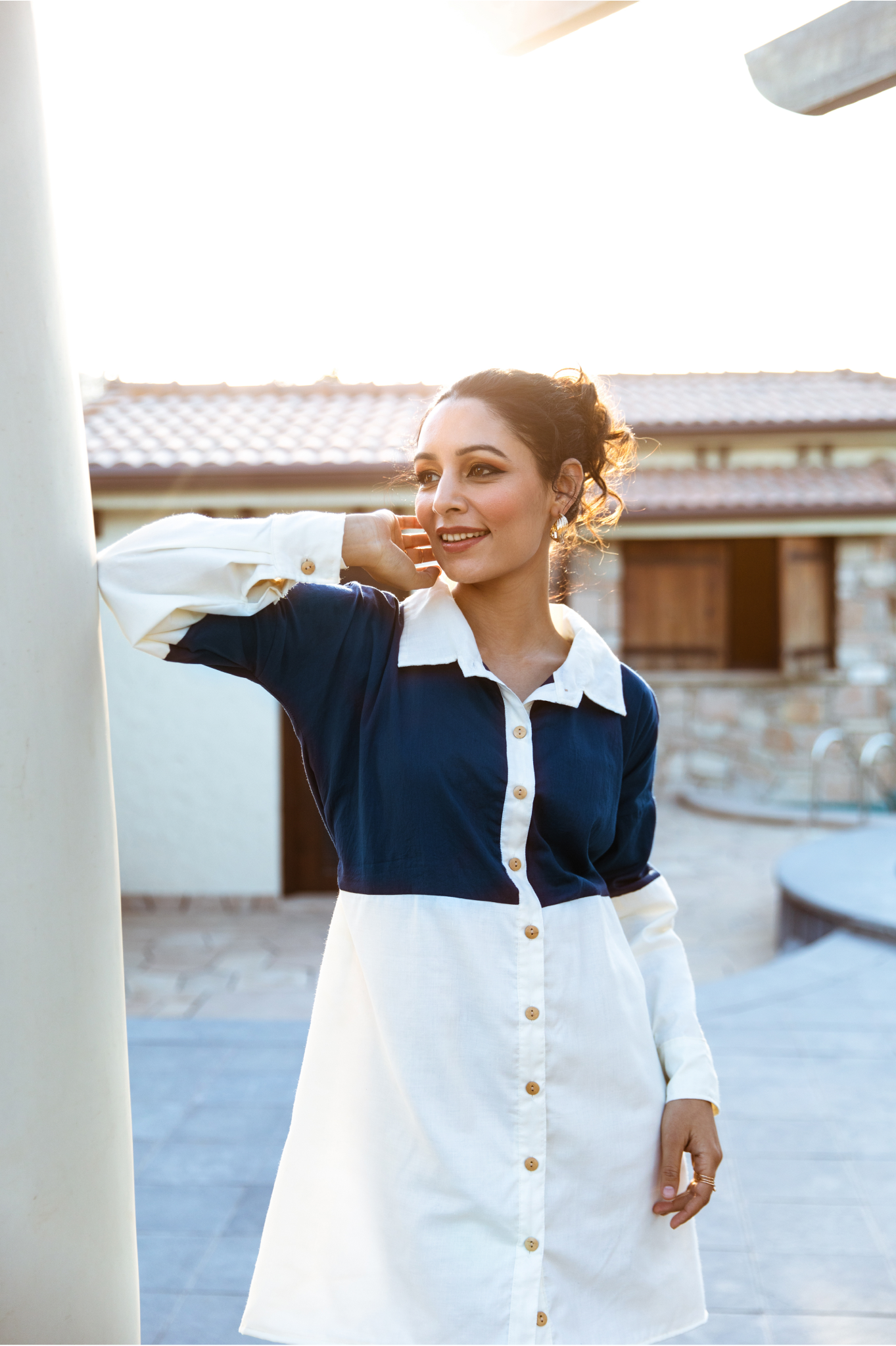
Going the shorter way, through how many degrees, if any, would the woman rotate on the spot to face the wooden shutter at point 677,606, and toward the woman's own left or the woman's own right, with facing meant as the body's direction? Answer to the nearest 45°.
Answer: approximately 180°

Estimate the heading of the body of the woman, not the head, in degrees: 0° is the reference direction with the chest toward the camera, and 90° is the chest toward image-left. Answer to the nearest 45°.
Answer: approximately 0°

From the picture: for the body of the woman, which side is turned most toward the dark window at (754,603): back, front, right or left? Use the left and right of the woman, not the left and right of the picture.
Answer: back

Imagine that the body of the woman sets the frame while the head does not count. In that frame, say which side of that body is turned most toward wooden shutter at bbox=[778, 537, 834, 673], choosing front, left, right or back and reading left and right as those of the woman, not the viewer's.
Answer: back

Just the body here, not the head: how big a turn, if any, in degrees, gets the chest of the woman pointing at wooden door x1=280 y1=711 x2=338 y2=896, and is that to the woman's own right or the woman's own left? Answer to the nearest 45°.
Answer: approximately 180°
